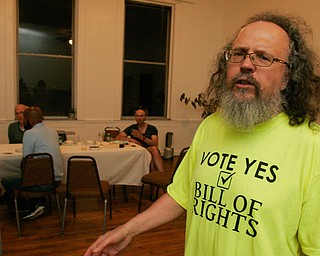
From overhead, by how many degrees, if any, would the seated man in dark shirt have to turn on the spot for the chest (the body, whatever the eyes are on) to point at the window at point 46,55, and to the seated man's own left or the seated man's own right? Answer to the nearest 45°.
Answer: approximately 135° to the seated man's own right

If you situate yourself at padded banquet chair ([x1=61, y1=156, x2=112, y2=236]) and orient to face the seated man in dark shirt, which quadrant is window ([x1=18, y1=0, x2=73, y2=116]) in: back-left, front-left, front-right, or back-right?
front-left

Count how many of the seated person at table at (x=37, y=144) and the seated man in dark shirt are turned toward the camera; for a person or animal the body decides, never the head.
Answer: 1

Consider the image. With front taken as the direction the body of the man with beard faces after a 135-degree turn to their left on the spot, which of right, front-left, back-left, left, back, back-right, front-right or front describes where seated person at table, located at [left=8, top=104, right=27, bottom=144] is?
back-left

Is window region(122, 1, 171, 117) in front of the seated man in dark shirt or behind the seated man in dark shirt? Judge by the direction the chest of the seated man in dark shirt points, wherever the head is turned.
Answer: behind

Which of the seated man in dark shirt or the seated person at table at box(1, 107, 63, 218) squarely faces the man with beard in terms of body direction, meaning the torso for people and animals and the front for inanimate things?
the seated man in dark shirt

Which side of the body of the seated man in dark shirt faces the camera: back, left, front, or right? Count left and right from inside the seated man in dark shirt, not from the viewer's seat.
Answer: front

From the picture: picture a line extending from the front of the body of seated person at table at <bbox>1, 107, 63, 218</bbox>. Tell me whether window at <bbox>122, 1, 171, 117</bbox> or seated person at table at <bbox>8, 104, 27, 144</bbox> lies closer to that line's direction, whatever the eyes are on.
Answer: the seated person at table

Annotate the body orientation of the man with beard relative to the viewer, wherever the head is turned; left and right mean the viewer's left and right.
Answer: facing the viewer and to the left of the viewer

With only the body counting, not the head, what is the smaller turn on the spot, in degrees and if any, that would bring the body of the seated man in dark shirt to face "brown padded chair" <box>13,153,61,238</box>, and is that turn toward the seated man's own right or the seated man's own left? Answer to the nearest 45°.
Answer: approximately 45° to the seated man's own right

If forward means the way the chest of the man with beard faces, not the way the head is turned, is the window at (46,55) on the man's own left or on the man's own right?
on the man's own right

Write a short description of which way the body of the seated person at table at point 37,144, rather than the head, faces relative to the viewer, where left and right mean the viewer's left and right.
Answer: facing away from the viewer and to the left of the viewer

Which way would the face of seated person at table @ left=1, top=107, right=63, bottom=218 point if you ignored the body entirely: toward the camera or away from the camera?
away from the camera

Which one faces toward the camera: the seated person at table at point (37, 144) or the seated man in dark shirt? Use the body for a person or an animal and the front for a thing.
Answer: the seated man in dark shirt

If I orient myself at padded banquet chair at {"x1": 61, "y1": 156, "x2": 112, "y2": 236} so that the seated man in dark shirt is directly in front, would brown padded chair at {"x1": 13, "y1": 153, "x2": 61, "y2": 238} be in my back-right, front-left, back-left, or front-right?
back-left

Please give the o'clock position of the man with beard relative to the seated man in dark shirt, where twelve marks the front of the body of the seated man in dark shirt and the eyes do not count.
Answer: The man with beard is roughly at 12 o'clock from the seated man in dark shirt.

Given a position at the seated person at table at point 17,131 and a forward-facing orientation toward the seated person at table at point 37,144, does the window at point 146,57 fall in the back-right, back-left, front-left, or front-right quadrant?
back-left
